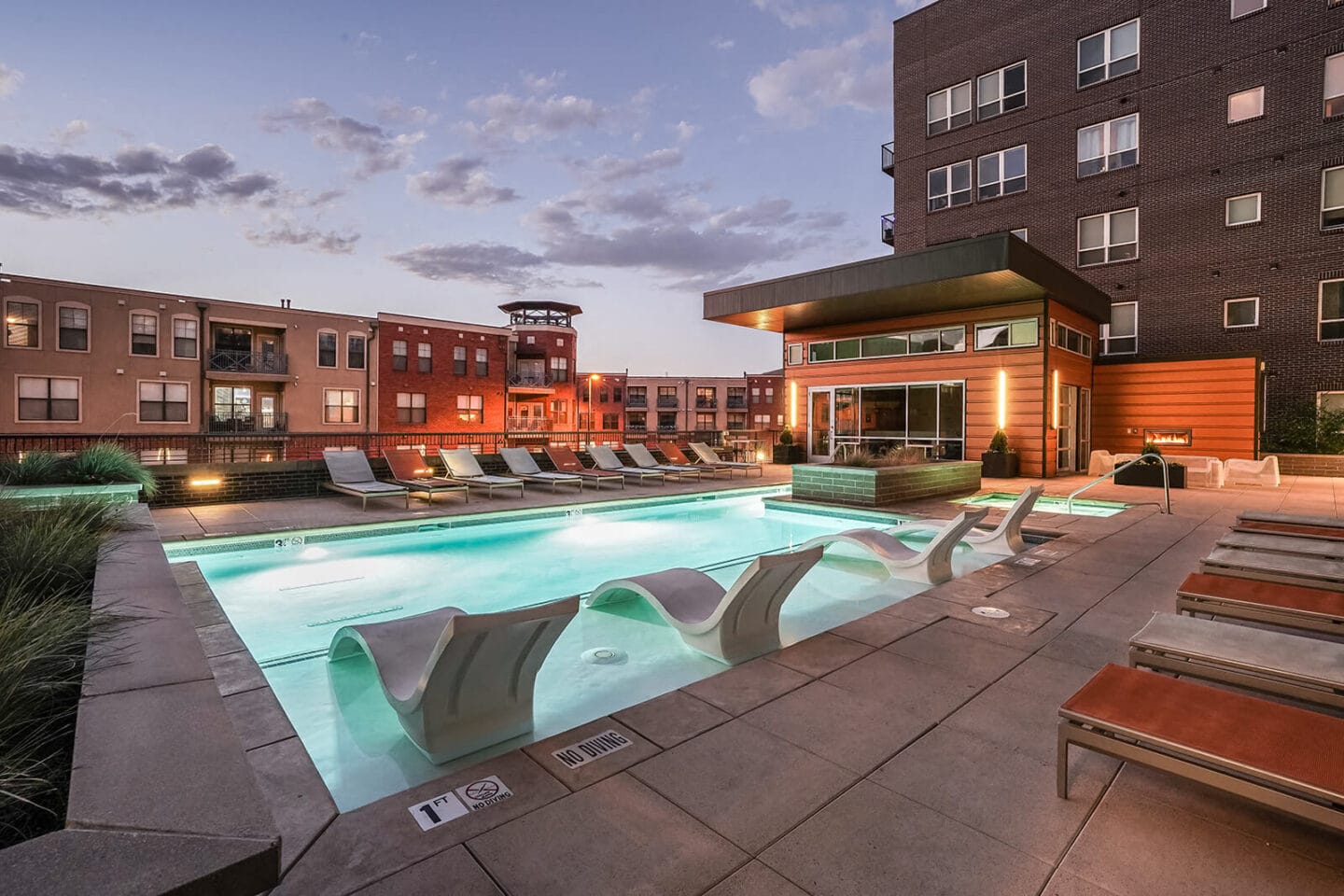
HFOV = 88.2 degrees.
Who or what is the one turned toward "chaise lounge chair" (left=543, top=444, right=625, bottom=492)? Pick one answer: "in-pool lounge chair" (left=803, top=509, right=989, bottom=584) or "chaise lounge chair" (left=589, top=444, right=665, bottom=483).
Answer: the in-pool lounge chair

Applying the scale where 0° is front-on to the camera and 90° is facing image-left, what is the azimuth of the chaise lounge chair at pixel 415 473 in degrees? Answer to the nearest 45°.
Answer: approximately 315°

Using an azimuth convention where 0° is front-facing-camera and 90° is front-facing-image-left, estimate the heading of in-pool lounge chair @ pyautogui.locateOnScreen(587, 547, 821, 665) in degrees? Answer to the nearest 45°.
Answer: approximately 135°

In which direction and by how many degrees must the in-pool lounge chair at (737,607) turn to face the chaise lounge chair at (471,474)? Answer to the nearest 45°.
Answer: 0° — it already faces it

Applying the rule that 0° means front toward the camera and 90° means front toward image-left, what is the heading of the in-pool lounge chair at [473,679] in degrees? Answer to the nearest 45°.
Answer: approximately 135°

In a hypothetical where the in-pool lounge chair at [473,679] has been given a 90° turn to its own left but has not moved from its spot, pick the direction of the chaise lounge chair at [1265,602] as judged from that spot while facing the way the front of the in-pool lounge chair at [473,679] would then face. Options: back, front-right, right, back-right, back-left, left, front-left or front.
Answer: back-left

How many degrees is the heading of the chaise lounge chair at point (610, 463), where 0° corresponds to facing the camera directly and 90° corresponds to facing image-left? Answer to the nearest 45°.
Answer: approximately 315°
